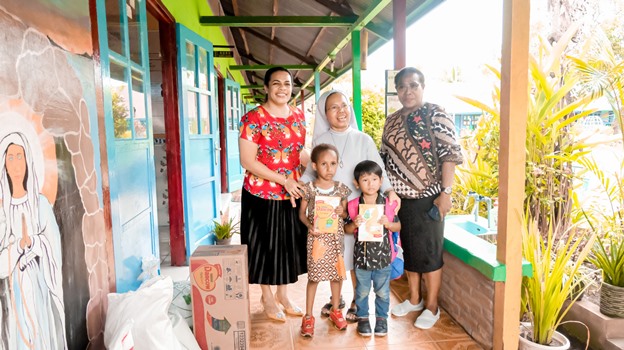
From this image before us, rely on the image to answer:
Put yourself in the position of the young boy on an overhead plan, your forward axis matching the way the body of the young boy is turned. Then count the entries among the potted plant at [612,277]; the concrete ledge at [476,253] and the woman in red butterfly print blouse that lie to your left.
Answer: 2

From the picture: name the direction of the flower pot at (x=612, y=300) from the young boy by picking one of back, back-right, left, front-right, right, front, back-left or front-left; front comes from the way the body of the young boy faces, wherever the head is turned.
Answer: left

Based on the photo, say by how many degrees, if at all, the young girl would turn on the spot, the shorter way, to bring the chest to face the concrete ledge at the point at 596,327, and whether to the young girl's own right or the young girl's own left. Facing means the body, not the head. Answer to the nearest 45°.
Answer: approximately 90° to the young girl's own left

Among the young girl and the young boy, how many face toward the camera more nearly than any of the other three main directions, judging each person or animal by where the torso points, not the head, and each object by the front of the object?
2

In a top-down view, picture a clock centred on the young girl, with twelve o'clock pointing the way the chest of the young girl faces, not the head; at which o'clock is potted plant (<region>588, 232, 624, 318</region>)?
The potted plant is roughly at 9 o'clock from the young girl.

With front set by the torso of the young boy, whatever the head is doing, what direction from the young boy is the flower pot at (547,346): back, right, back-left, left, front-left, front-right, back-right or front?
left

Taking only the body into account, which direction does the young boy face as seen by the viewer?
toward the camera
